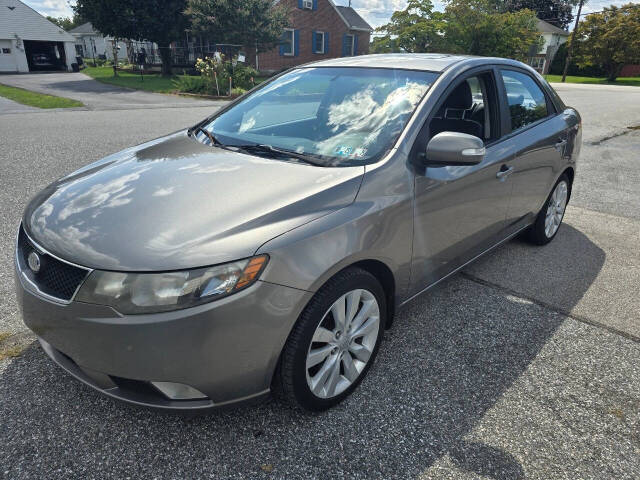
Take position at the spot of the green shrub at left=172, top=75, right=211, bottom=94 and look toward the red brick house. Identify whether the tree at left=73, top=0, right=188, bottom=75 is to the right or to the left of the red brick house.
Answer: left

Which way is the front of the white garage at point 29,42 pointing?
toward the camera

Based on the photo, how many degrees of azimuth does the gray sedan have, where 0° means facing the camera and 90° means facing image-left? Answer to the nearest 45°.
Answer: approximately 45°

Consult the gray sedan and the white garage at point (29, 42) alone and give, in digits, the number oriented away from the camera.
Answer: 0

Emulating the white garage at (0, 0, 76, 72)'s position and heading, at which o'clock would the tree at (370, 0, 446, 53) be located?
The tree is roughly at 10 o'clock from the white garage.

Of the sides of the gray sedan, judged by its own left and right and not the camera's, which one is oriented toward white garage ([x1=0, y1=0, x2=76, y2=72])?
right

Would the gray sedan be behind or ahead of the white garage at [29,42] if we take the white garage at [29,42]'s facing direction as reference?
ahead

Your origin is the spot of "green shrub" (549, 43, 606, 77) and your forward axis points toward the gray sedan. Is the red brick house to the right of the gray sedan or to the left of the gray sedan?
right

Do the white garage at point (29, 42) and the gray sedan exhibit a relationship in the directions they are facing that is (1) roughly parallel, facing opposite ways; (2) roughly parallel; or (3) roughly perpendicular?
roughly perpendicular

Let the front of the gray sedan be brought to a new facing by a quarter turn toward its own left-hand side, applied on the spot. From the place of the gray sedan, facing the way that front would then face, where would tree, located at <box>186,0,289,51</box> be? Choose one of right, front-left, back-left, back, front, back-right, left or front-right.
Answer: back-left

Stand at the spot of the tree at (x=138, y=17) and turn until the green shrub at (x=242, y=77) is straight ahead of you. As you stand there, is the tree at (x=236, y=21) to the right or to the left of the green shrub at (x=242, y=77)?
left

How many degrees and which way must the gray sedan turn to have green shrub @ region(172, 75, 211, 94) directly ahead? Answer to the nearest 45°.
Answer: approximately 135° to its right

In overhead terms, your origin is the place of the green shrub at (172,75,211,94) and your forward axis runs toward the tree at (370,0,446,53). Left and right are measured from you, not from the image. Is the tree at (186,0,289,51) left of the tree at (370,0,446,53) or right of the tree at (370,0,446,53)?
left
